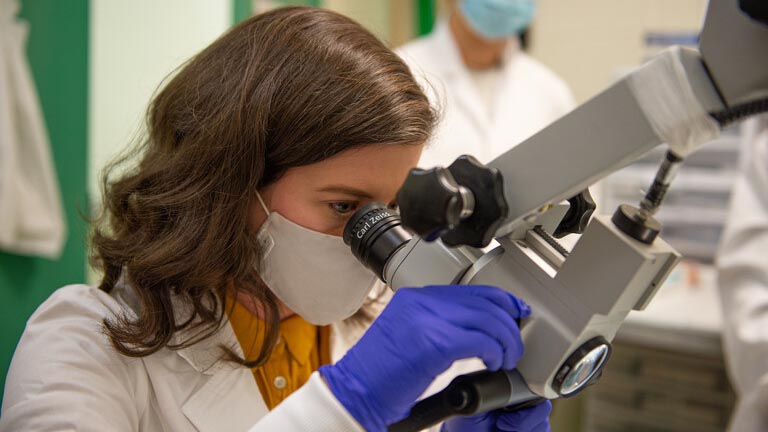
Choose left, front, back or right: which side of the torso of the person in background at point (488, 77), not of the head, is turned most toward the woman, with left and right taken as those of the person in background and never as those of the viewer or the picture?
front

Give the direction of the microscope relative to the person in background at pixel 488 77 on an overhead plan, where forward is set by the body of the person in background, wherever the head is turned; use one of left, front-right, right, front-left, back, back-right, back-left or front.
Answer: front

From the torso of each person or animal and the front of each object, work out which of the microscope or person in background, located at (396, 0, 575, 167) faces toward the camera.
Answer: the person in background

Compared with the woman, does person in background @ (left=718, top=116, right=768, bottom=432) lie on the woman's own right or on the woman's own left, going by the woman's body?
on the woman's own left

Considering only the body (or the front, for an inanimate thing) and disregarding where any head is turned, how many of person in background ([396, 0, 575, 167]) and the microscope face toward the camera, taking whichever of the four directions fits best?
1

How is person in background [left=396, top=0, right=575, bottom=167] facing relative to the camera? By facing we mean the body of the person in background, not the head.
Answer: toward the camera

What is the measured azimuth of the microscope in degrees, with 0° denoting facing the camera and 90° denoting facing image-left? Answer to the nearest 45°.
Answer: approximately 90°

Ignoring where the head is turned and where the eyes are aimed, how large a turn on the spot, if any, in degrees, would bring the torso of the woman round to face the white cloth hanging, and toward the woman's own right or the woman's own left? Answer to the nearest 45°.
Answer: approximately 180°

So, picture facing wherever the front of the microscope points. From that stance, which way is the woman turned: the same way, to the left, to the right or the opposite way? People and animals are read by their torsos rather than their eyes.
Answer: the opposite way

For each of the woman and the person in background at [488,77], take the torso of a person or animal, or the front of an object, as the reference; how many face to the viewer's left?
0

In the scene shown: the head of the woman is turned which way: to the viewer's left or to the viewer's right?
to the viewer's right

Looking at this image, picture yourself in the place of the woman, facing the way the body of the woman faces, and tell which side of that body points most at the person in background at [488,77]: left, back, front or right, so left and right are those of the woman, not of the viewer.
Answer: left
